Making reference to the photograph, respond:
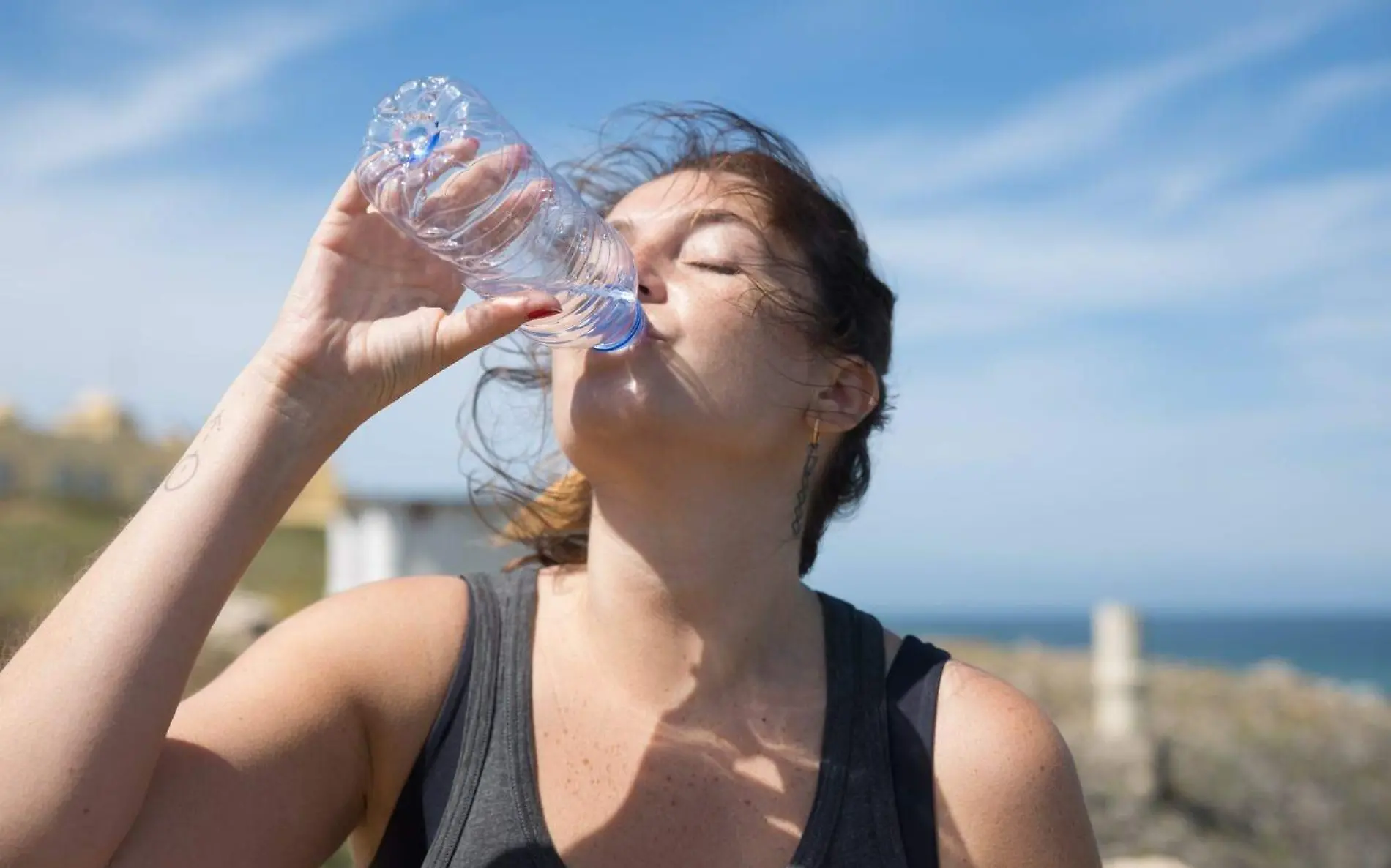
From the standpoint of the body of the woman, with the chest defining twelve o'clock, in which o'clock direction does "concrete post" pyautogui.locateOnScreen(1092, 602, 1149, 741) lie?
The concrete post is roughly at 7 o'clock from the woman.

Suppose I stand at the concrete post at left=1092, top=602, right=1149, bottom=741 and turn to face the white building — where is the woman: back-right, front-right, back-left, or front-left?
back-left

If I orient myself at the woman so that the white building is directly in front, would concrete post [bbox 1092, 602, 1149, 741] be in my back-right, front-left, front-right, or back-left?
front-right

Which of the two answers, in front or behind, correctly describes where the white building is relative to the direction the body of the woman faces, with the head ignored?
behind

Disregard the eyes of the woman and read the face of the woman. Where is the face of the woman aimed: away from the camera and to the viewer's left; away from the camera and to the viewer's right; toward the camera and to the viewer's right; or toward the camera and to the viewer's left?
toward the camera and to the viewer's left

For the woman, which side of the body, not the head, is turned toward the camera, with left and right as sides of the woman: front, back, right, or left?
front
